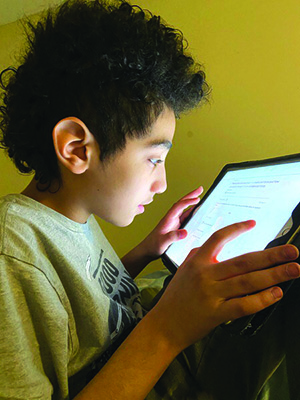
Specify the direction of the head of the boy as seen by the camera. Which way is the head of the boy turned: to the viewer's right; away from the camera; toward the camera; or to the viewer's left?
to the viewer's right

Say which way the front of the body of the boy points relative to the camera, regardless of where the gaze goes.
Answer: to the viewer's right
